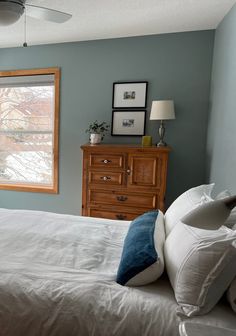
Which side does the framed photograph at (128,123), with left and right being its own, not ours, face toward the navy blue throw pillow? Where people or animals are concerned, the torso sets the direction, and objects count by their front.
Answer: front

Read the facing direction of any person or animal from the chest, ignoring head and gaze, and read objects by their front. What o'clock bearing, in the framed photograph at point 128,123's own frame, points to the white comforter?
The white comforter is roughly at 12 o'clock from the framed photograph.

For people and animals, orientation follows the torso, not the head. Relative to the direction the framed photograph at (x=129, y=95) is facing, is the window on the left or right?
on its right

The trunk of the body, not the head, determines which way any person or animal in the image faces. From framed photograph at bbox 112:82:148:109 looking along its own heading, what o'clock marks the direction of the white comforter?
The white comforter is roughly at 12 o'clock from the framed photograph.

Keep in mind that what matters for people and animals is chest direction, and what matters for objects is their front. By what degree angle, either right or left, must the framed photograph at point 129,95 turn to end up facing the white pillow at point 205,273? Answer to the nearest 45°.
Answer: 0° — it already faces it

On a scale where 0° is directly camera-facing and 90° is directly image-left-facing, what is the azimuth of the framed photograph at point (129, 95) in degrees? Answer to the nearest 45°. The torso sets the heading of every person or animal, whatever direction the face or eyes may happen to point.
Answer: approximately 0°
